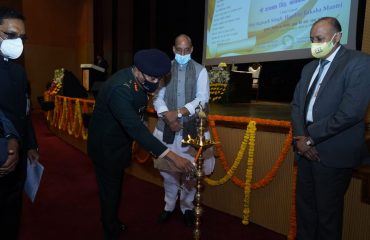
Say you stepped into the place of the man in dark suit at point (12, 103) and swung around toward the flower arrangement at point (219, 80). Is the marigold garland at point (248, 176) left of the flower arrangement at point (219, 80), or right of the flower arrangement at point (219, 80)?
right

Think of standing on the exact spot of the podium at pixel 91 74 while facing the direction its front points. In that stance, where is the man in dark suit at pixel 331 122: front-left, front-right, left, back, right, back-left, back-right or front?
front-left

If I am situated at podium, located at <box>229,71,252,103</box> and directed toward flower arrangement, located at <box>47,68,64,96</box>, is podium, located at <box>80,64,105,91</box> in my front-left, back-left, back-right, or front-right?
front-right

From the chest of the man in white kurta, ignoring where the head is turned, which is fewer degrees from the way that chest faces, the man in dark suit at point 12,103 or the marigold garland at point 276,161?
the man in dark suit

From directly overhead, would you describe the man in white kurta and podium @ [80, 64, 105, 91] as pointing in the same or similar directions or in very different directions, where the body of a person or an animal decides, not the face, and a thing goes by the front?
same or similar directions

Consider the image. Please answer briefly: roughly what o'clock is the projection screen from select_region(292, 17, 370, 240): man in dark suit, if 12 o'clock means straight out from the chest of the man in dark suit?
The projection screen is roughly at 4 o'clock from the man in dark suit.

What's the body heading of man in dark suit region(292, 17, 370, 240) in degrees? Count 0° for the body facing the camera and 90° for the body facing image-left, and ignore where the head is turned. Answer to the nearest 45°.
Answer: approximately 45°

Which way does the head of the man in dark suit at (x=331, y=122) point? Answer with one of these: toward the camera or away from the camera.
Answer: toward the camera

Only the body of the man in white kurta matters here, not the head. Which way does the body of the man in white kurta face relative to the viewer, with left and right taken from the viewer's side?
facing the viewer

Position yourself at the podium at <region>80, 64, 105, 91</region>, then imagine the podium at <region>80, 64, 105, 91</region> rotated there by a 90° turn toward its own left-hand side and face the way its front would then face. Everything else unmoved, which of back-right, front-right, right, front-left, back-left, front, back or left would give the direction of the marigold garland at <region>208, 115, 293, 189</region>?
front-right
